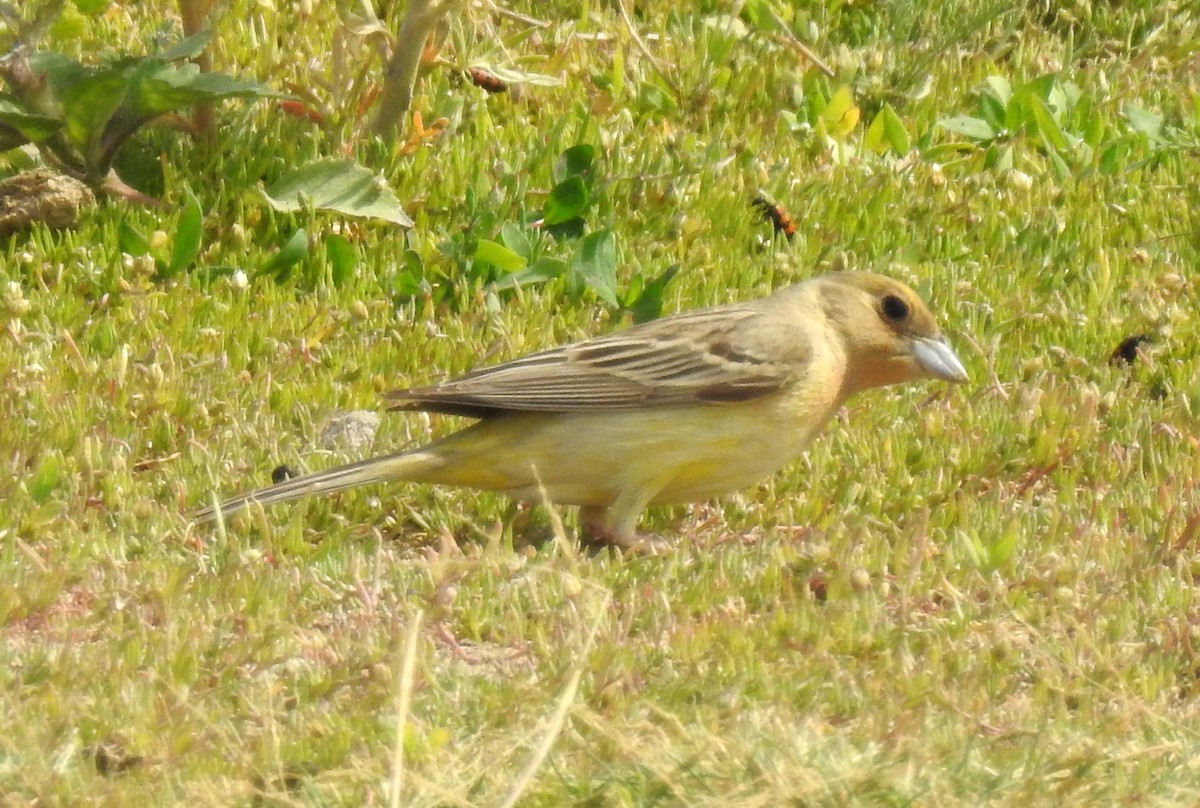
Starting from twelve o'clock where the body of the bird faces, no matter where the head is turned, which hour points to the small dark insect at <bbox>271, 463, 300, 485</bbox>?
The small dark insect is roughly at 6 o'clock from the bird.

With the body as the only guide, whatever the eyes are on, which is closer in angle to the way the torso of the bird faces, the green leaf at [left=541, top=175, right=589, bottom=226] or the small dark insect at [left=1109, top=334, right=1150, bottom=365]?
the small dark insect

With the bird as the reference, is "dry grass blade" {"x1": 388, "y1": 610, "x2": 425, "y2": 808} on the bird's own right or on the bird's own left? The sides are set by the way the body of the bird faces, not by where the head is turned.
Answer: on the bird's own right

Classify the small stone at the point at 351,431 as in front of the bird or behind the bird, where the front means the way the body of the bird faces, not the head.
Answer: behind

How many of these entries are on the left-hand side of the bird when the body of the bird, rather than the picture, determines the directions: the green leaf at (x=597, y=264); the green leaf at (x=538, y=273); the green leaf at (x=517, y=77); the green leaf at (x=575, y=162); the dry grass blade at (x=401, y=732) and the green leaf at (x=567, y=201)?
5

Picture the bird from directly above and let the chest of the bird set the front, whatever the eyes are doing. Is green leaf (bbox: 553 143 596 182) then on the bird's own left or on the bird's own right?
on the bird's own left

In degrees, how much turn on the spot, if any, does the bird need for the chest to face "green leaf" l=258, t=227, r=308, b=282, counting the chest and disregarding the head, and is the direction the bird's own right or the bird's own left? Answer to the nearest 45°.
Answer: approximately 135° to the bird's own left

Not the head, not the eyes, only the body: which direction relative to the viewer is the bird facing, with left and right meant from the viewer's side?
facing to the right of the viewer

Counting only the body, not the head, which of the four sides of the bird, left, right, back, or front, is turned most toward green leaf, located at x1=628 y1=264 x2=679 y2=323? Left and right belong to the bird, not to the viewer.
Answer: left

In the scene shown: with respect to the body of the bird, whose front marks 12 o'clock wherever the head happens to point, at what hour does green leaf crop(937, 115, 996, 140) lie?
The green leaf is roughly at 10 o'clock from the bird.

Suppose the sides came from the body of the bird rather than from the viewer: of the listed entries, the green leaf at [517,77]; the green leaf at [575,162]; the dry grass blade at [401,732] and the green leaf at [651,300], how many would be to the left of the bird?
3

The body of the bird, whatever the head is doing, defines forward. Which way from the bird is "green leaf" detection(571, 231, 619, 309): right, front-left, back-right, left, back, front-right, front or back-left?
left

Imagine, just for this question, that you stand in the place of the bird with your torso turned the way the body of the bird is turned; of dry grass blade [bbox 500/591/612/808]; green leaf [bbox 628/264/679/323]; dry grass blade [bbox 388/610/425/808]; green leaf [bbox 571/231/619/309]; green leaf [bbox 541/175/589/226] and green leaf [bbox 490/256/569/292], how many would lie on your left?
4

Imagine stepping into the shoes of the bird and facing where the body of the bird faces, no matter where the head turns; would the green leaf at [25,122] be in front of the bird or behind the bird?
behind

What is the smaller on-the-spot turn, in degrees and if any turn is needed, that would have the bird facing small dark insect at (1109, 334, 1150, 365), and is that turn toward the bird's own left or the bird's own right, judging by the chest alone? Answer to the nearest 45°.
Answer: approximately 45° to the bird's own left

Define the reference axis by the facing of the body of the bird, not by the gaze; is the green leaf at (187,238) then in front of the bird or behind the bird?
behind

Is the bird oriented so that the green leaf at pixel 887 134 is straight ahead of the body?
no

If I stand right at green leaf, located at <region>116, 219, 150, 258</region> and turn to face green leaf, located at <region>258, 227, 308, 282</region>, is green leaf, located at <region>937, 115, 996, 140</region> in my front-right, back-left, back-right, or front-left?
front-left
